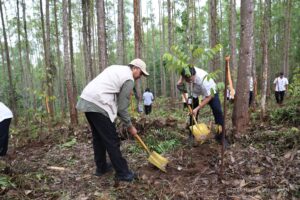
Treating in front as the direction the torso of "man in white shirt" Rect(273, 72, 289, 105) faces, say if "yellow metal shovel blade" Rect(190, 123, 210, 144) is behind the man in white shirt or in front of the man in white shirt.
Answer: in front

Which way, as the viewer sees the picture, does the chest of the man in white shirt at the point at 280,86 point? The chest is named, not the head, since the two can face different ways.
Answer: toward the camera

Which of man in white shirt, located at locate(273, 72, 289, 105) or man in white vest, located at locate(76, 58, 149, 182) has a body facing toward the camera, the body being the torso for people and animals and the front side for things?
man in white shirt, located at locate(273, 72, 289, 105)

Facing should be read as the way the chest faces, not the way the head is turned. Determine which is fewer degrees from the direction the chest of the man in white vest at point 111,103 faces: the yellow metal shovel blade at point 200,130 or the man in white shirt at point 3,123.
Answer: the yellow metal shovel blade

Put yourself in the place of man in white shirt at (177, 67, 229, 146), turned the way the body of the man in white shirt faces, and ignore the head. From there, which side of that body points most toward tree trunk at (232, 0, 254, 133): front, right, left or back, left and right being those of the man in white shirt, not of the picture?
back

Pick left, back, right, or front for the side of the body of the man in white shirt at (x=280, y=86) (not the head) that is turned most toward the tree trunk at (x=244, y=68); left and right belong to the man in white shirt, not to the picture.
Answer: front

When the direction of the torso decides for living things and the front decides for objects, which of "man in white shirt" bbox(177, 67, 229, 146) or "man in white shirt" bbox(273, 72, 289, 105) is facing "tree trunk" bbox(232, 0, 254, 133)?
"man in white shirt" bbox(273, 72, 289, 105)

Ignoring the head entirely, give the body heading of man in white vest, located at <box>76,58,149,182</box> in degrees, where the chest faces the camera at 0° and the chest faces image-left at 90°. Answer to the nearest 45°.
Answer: approximately 270°

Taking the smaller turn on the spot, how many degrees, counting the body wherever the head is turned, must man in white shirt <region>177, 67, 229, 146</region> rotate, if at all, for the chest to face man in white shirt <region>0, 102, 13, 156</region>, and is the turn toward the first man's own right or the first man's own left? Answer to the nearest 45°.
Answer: approximately 45° to the first man's own right

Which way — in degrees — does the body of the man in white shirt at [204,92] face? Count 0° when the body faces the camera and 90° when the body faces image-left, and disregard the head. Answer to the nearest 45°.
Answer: approximately 45°

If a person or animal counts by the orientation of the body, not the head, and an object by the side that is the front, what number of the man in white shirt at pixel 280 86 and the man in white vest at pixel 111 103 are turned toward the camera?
1

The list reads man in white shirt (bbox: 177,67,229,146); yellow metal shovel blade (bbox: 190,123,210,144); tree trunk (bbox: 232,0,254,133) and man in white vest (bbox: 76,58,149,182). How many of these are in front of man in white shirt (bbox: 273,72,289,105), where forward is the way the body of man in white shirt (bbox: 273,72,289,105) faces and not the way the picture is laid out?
4
